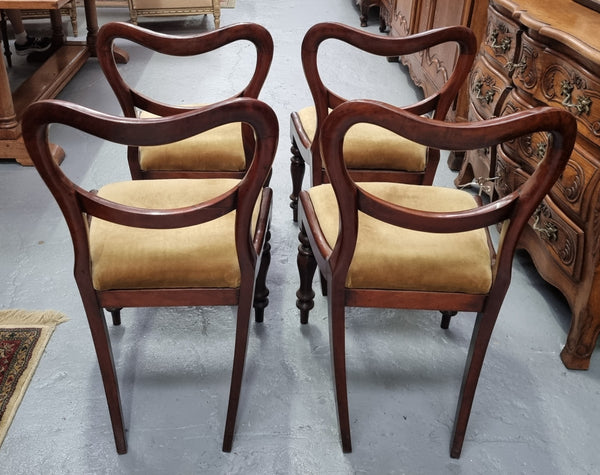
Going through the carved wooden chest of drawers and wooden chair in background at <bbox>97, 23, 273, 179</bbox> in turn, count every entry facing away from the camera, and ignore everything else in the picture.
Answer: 1

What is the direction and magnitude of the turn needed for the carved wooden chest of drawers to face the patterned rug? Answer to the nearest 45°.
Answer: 0° — it already faces it

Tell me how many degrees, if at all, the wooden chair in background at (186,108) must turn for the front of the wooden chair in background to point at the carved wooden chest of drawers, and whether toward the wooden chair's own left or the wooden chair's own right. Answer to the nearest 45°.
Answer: approximately 90° to the wooden chair's own right

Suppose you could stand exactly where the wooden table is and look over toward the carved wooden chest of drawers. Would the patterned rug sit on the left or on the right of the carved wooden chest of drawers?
right

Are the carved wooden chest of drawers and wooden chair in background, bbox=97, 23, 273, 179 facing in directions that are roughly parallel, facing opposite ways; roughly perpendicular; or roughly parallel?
roughly perpendicular

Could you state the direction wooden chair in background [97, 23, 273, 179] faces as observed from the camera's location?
facing away from the viewer

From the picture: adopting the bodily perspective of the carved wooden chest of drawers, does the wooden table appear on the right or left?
on its right

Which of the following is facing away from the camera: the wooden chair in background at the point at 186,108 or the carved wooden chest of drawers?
the wooden chair in background

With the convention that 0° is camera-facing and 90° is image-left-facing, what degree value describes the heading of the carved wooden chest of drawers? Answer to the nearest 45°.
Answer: approximately 45°

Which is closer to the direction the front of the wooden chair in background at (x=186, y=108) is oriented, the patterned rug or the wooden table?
the wooden table
